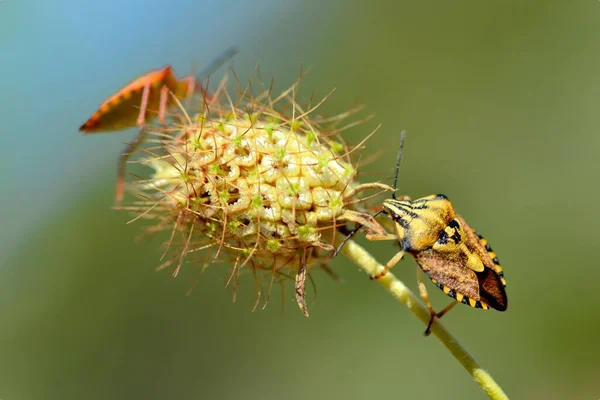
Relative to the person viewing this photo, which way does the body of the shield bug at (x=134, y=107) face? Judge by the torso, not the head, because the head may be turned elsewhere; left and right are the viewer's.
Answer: facing to the right of the viewer

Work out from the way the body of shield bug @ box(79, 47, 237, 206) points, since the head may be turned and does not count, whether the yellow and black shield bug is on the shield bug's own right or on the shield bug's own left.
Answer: on the shield bug's own right
